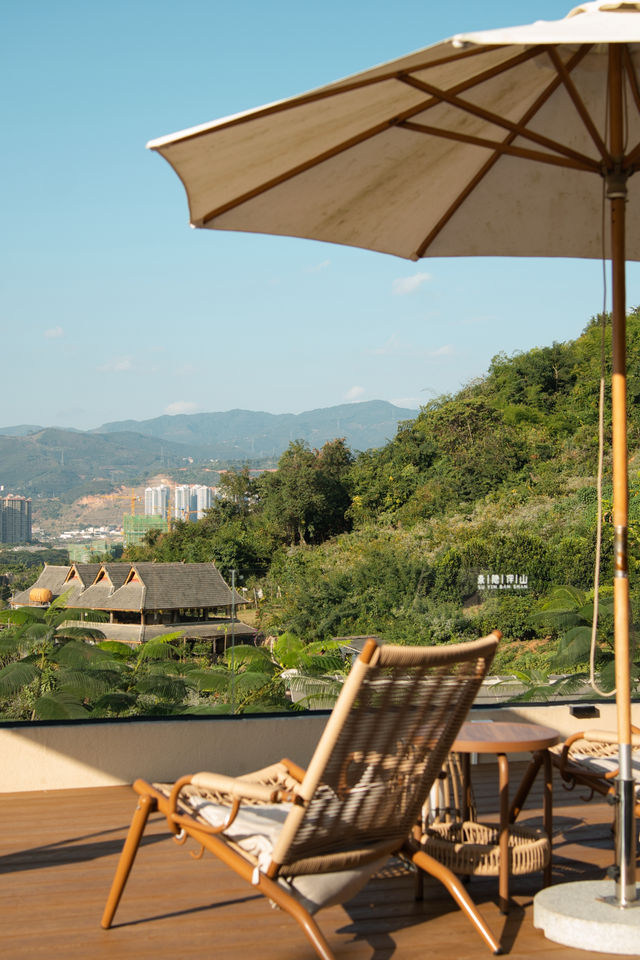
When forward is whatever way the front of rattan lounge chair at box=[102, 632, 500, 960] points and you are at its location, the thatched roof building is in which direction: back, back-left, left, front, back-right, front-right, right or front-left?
front-right

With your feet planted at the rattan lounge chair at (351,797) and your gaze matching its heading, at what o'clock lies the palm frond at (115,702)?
The palm frond is roughly at 1 o'clock from the rattan lounge chair.

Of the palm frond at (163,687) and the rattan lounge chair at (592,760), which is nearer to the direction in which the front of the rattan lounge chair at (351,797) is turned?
the palm frond

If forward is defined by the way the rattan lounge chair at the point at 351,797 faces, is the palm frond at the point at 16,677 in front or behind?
in front

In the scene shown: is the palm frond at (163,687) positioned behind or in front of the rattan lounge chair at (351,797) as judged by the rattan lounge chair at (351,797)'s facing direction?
in front

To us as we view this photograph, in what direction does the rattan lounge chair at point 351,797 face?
facing away from the viewer and to the left of the viewer

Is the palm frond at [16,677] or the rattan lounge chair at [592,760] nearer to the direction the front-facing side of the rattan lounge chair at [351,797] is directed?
the palm frond

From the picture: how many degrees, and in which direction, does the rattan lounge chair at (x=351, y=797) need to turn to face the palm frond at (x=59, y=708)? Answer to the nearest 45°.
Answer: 0° — it already faces it

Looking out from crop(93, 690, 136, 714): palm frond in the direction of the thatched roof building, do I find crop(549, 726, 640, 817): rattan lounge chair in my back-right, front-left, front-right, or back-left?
back-right
